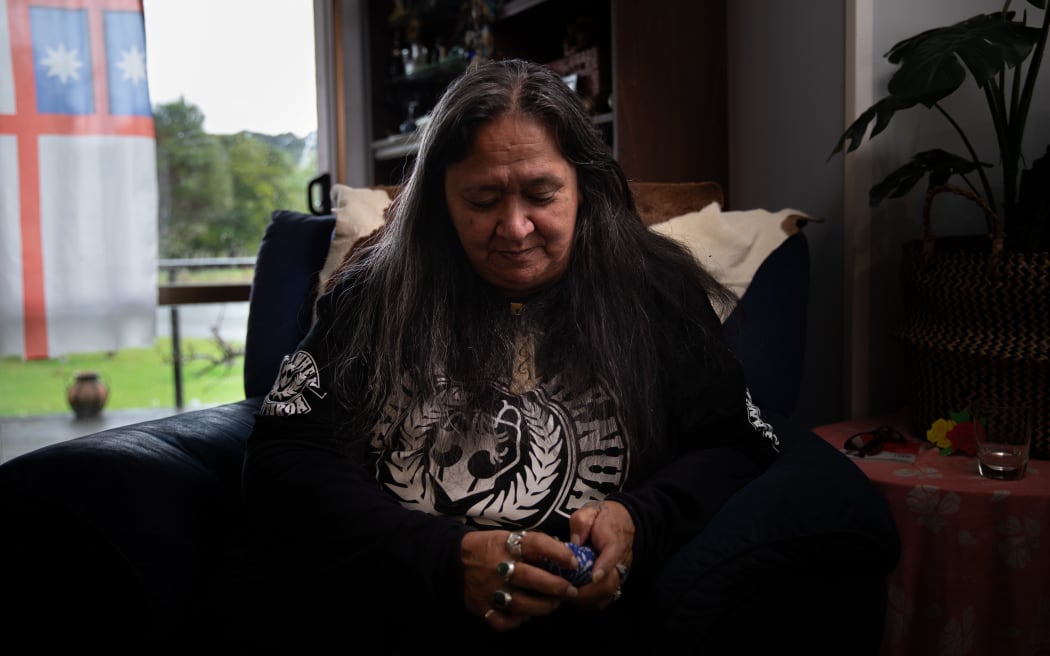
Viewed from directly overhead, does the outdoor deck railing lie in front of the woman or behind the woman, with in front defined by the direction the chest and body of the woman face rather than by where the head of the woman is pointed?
behind

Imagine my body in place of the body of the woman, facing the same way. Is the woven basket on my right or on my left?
on my left

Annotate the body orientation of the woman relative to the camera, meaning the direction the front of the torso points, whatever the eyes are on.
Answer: toward the camera

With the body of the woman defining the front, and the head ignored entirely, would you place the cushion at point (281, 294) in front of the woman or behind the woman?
behind
